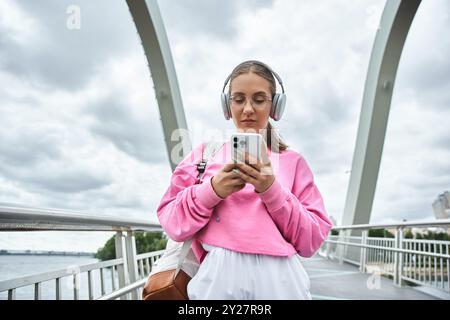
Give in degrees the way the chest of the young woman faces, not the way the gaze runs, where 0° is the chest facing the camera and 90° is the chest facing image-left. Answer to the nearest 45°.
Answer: approximately 0°

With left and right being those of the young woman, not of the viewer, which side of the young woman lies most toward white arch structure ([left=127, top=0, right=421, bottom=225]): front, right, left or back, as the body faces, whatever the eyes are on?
back

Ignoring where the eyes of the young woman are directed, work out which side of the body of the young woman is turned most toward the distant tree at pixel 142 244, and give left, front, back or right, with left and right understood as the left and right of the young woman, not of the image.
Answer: back
